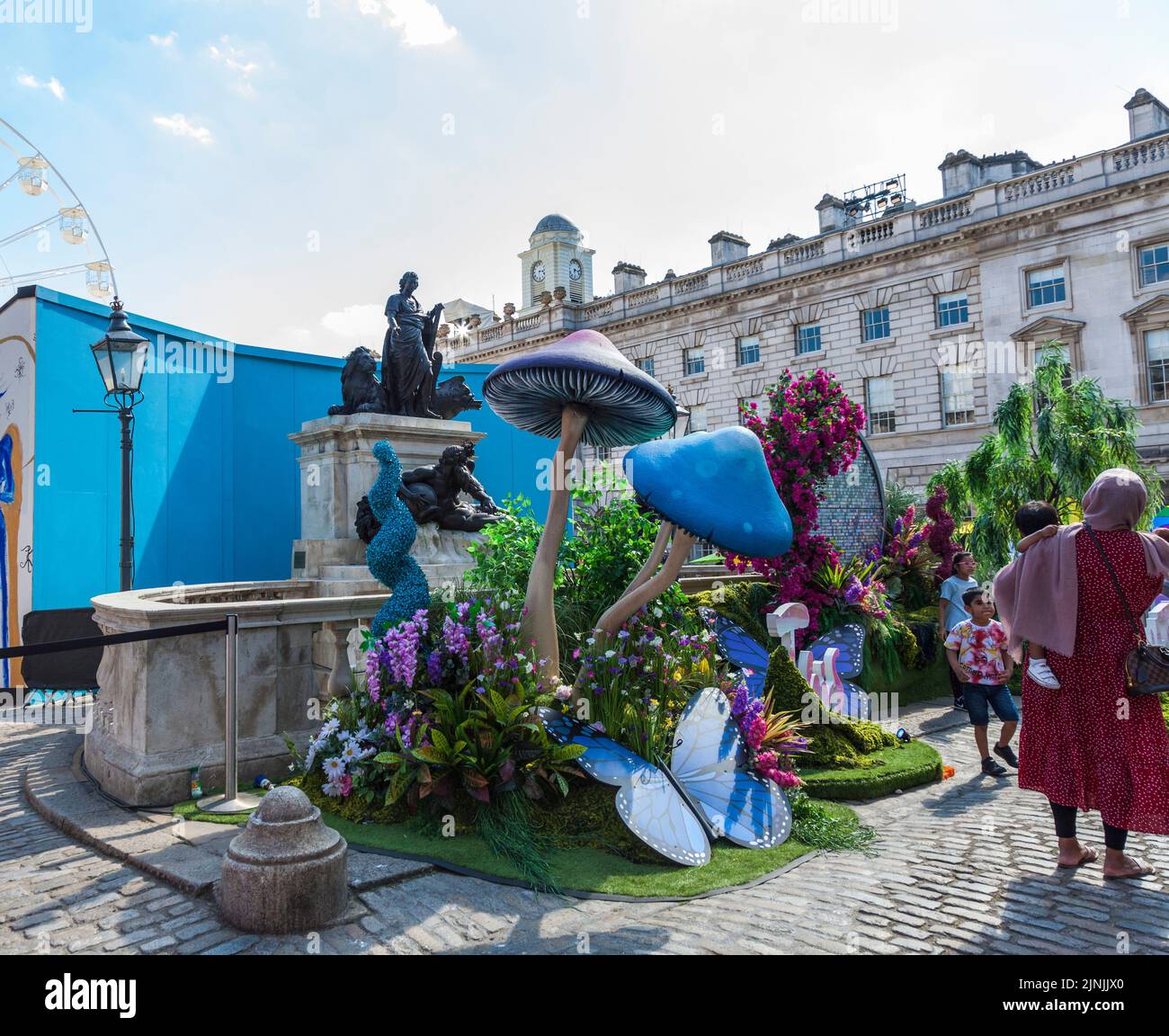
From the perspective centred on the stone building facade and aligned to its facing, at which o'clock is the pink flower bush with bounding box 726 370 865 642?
The pink flower bush is roughly at 11 o'clock from the stone building facade.

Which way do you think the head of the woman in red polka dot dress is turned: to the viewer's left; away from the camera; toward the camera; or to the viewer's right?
away from the camera

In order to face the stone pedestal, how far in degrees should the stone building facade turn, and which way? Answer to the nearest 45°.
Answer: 0° — it already faces it

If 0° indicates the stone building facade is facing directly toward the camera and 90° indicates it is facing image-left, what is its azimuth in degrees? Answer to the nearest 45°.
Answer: approximately 45°

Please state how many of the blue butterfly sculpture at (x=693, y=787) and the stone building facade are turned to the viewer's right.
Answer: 0

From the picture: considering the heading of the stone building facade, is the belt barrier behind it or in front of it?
in front

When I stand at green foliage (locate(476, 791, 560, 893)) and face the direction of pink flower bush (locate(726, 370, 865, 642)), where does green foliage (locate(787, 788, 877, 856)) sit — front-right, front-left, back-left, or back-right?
front-right

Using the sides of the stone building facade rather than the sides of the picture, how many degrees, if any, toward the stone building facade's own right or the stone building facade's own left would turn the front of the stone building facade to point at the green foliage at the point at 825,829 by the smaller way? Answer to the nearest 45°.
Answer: approximately 45° to the stone building facade's own left

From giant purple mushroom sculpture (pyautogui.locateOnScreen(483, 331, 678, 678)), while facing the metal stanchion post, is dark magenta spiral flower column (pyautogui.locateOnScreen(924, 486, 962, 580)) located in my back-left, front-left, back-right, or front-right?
back-right
